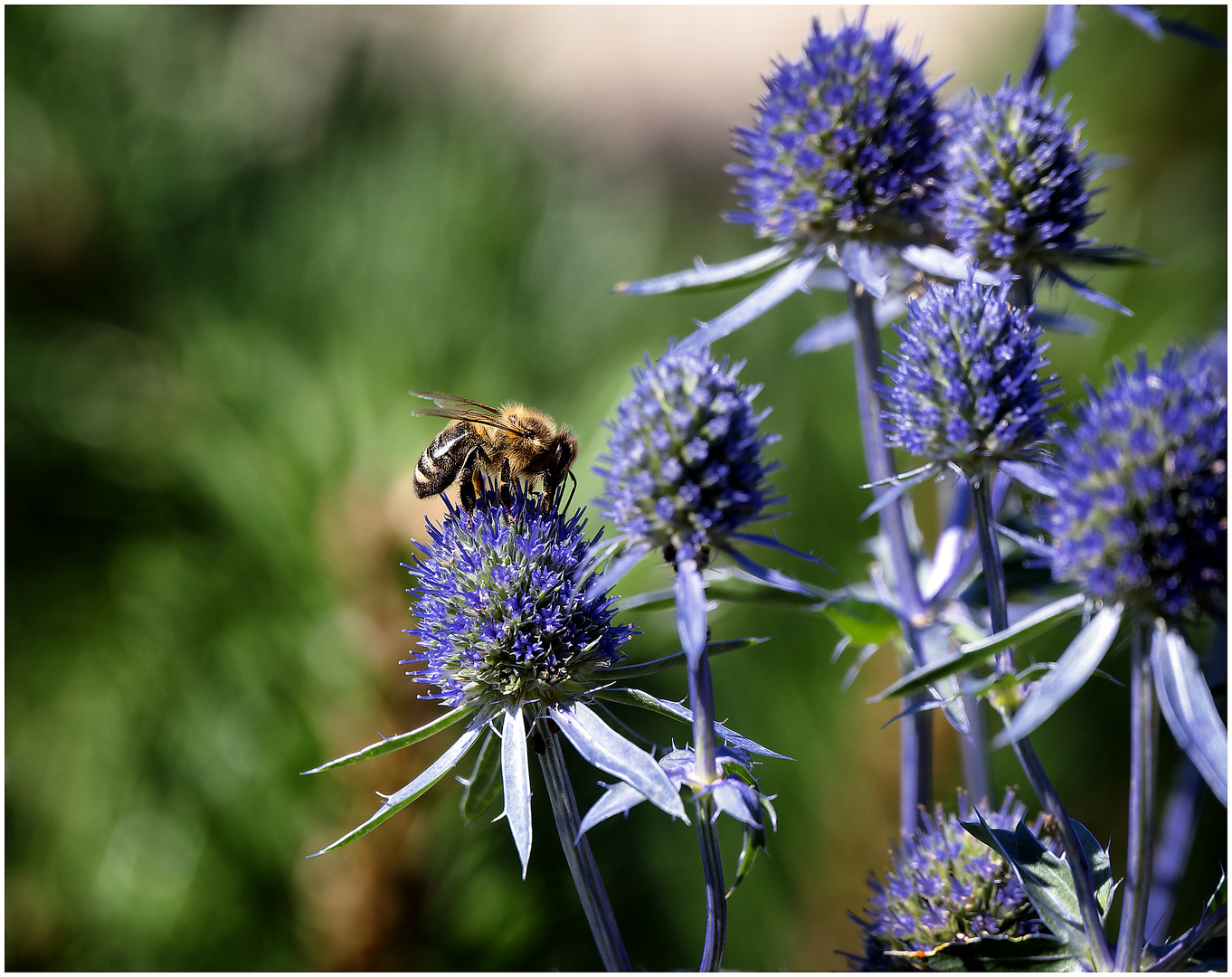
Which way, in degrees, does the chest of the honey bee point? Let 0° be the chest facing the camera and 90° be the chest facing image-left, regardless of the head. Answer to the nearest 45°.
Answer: approximately 270°
